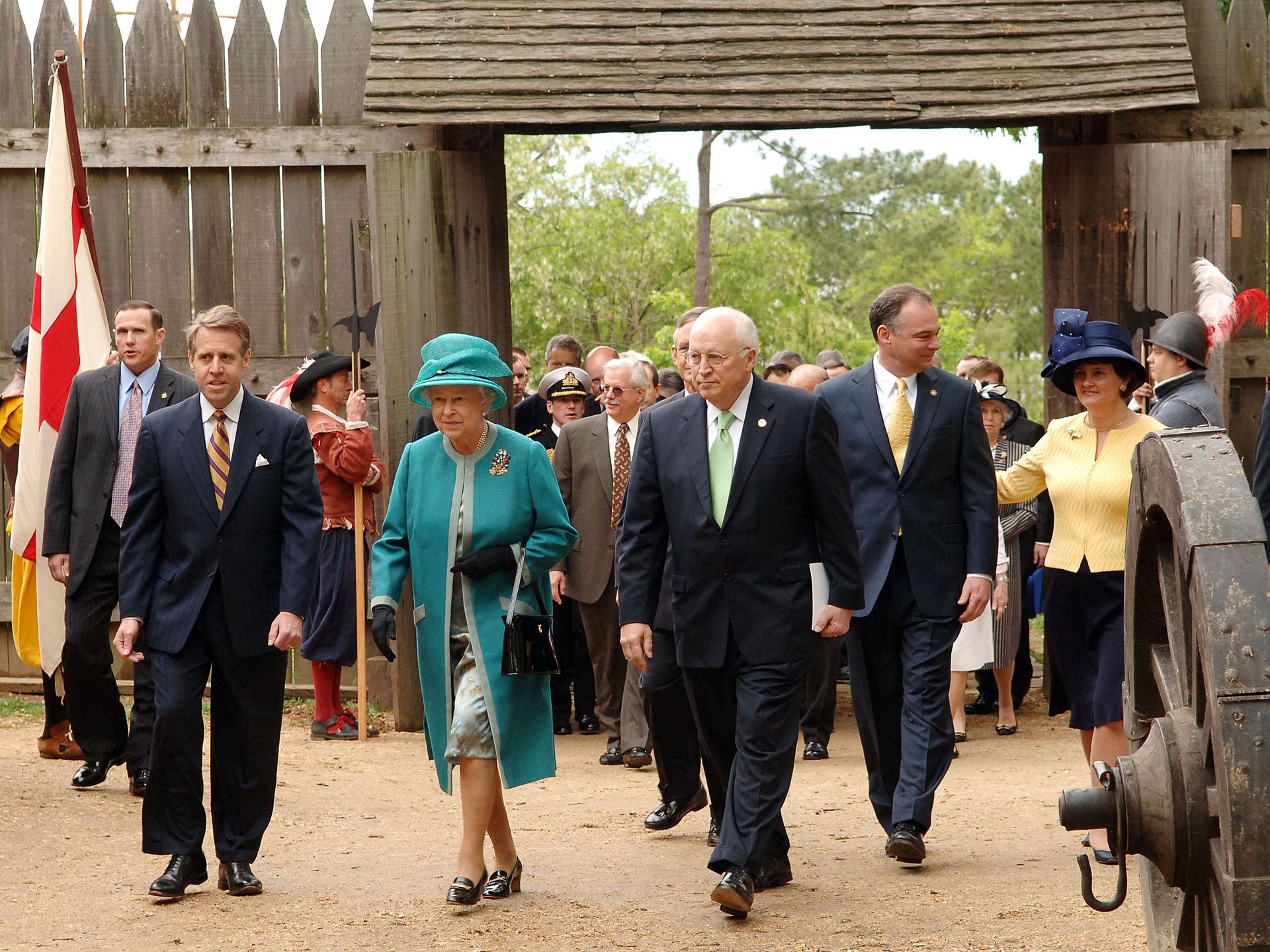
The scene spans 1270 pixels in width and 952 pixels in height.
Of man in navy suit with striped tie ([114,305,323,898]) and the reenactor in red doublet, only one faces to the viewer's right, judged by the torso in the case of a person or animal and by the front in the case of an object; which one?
the reenactor in red doublet

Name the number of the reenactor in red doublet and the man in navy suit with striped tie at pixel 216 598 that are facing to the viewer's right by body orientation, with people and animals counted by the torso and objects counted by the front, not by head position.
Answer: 1

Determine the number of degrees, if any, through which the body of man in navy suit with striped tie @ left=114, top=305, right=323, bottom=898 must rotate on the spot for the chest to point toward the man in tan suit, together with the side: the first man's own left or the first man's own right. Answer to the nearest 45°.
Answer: approximately 135° to the first man's own left

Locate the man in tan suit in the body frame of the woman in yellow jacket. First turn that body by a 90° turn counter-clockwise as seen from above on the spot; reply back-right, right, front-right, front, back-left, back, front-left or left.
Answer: back-left

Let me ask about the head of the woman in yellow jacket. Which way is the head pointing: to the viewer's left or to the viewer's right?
to the viewer's left

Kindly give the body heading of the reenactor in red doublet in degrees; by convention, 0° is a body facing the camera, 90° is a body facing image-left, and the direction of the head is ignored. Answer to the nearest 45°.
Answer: approximately 270°

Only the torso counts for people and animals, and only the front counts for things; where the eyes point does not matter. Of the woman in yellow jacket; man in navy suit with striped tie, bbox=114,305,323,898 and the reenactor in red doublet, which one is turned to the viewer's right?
the reenactor in red doublet

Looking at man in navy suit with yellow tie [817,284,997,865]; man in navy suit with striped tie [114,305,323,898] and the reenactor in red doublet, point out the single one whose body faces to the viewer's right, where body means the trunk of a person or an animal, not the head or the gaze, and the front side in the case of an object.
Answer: the reenactor in red doublet

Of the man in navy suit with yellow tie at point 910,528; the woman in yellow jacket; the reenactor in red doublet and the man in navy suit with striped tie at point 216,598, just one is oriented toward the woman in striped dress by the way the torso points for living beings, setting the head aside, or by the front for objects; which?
the reenactor in red doublet

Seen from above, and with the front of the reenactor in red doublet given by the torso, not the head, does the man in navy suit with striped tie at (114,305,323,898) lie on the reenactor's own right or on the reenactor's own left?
on the reenactor's own right
